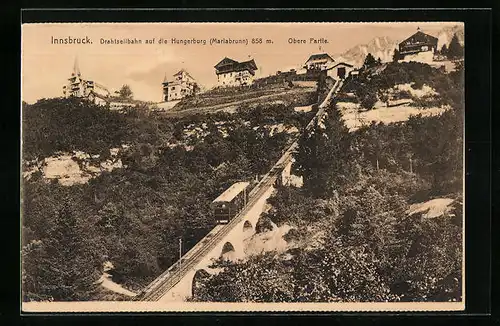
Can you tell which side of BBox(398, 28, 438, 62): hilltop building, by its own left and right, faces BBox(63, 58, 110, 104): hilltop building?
right

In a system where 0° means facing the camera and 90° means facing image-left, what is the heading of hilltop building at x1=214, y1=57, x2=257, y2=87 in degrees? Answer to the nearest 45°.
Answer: approximately 0°

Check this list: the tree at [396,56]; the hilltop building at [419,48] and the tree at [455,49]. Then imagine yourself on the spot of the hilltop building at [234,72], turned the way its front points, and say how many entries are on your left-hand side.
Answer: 3

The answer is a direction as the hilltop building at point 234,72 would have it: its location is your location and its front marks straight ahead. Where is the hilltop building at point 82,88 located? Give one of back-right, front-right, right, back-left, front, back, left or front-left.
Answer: right

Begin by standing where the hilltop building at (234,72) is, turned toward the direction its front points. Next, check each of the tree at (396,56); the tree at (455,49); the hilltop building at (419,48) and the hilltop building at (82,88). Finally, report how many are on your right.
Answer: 1
